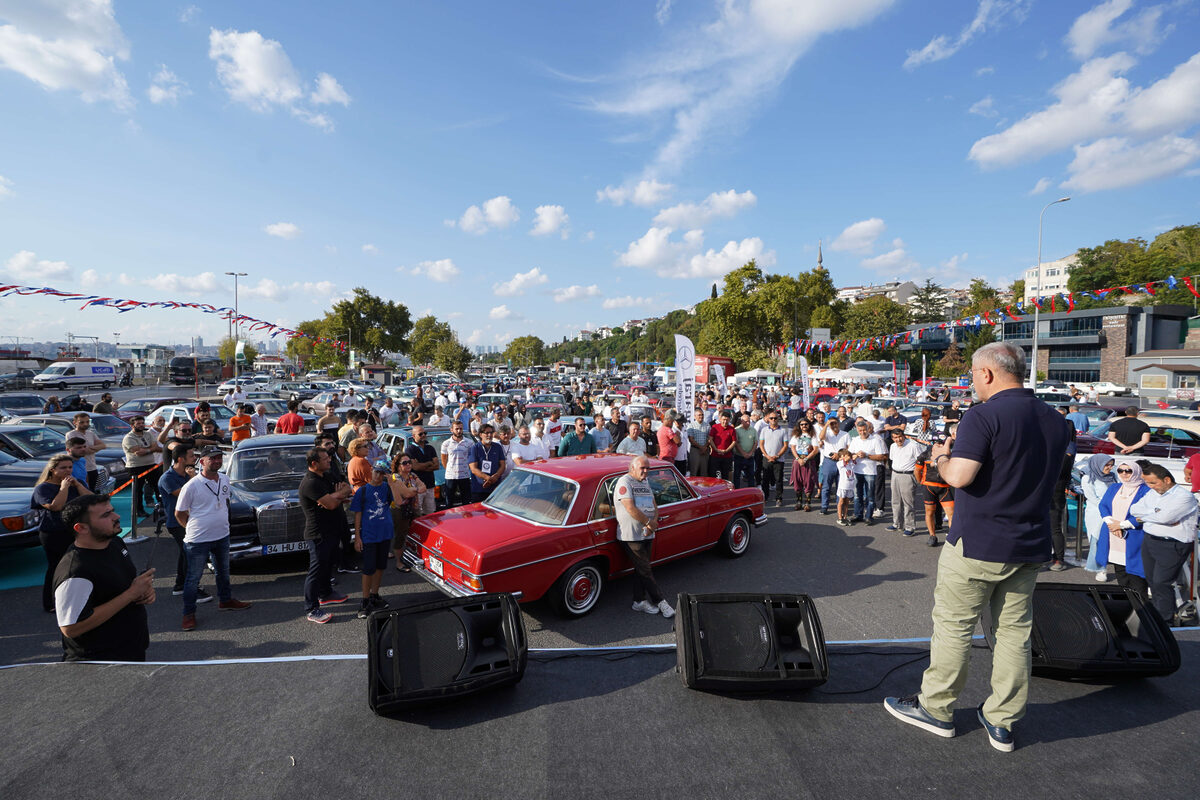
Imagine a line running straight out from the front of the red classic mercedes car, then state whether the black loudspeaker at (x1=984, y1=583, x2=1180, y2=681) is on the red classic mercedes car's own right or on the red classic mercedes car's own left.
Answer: on the red classic mercedes car's own right

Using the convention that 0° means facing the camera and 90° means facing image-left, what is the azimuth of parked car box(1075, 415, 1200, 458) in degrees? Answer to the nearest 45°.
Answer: approximately 90°

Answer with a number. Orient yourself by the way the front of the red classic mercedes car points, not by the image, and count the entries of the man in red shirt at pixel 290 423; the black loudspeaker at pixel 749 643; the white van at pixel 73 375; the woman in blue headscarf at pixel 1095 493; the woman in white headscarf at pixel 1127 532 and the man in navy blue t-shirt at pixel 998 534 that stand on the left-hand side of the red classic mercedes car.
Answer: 2

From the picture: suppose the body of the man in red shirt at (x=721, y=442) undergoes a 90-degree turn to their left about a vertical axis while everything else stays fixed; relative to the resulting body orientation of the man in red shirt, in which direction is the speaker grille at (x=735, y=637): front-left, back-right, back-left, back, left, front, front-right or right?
right

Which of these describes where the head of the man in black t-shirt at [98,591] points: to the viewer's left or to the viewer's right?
to the viewer's right

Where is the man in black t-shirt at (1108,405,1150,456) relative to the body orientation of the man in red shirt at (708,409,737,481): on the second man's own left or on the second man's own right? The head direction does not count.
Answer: on the second man's own left

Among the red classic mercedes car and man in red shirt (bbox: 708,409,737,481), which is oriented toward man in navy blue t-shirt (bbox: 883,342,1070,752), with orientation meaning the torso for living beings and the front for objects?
the man in red shirt

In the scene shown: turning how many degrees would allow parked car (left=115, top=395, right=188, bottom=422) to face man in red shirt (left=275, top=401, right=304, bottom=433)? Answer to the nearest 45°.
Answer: approximately 45° to its left

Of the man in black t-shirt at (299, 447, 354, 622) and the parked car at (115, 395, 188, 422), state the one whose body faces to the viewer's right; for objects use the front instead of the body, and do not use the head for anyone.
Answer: the man in black t-shirt

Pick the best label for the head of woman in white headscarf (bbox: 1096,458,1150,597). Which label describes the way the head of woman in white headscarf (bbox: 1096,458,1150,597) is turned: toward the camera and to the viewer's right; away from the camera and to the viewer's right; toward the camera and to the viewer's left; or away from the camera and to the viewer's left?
toward the camera and to the viewer's left

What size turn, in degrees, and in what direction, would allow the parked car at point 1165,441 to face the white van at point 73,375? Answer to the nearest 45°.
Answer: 0° — it already faces it

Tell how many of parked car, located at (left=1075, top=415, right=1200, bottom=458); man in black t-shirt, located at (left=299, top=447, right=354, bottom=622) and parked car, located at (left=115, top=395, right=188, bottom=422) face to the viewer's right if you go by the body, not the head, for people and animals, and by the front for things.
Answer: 1

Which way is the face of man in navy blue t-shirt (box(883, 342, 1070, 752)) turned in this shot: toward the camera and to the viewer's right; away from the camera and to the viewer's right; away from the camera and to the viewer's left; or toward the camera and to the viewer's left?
away from the camera and to the viewer's left

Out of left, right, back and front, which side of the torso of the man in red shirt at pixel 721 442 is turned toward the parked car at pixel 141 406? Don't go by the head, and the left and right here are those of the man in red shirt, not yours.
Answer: right

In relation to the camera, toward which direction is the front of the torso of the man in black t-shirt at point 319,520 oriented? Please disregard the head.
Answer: to the viewer's right

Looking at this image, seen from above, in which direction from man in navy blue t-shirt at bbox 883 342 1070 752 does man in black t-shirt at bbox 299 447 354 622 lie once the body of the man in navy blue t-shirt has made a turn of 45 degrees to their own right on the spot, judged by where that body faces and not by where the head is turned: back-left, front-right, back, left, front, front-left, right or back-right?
left
